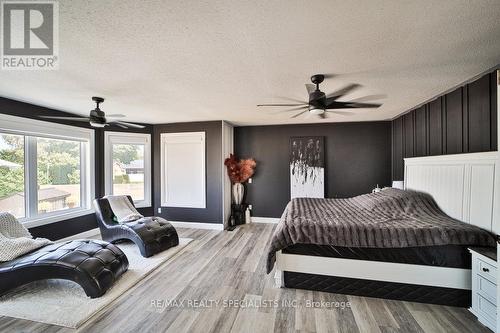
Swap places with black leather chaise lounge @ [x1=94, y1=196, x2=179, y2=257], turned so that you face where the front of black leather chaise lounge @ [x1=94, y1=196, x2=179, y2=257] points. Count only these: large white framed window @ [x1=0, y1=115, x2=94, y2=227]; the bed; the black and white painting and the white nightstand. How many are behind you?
1

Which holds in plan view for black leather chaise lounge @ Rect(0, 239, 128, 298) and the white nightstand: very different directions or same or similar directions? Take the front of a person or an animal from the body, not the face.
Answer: very different directions

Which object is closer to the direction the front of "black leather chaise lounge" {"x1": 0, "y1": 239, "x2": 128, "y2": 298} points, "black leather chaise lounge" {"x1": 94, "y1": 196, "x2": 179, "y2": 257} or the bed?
the bed

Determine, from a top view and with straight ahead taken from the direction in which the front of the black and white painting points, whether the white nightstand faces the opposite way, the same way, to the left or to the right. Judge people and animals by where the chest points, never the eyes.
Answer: to the right

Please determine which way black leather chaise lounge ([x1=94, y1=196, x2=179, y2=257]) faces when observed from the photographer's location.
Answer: facing the viewer and to the right of the viewer

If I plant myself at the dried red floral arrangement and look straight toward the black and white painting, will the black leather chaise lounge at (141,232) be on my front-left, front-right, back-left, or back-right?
back-right

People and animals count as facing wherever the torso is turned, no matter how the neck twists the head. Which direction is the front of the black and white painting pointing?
toward the camera

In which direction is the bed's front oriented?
to the viewer's left

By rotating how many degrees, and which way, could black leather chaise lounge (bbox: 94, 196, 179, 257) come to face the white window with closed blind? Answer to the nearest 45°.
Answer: approximately 90° to its left

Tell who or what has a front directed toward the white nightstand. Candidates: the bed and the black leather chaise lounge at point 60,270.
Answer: the black leather chaise lounge
